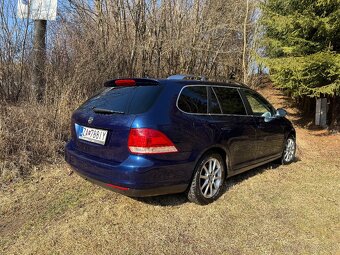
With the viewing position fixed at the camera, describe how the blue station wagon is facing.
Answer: facing away from the viewer and to the right of the viewer

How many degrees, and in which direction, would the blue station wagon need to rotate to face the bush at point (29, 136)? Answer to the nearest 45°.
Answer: approximately 90° to its left

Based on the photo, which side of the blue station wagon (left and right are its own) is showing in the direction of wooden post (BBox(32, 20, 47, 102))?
left

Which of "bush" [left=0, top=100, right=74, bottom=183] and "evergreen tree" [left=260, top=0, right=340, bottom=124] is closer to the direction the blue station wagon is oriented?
the evergreen tree

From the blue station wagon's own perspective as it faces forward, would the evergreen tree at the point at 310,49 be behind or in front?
in front
